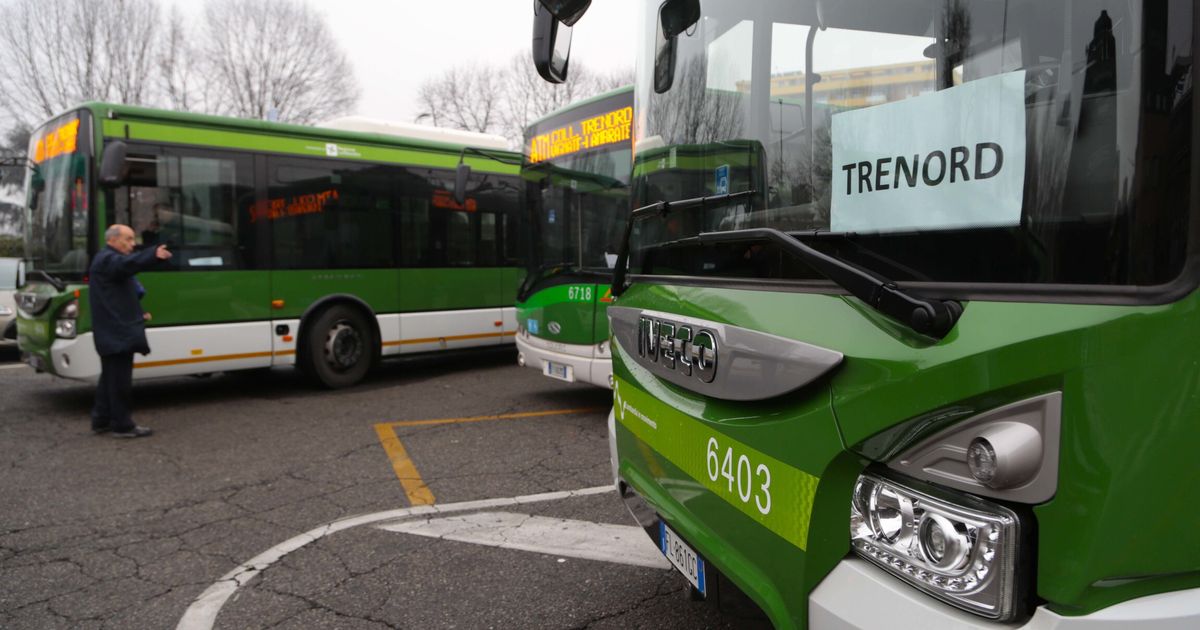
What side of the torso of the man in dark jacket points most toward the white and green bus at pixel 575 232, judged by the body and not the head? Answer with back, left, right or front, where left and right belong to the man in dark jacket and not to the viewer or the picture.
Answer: front

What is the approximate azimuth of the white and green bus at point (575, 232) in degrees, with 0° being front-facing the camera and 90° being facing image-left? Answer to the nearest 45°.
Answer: approximately 45°

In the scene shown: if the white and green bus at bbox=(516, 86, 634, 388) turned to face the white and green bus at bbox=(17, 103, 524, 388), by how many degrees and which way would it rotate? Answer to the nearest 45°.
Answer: approximately 45° to its right

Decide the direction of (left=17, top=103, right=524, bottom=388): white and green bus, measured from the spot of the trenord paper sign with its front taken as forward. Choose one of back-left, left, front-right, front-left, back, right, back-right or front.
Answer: right

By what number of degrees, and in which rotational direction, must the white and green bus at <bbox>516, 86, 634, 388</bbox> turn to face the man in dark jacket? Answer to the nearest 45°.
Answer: approximately 45° to its right

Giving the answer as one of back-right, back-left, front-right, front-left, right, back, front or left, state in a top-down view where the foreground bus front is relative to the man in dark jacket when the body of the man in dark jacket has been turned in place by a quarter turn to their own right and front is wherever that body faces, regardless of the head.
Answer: front

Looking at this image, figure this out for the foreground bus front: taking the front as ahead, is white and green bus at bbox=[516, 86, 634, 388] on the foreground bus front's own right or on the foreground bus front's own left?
on the foreground bus front's own right

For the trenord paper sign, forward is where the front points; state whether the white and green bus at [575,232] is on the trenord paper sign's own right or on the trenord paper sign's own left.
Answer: on the trenord paper sign's own right

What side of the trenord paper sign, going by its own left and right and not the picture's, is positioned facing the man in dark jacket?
right

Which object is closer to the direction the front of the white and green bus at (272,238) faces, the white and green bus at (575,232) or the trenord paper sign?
the trenord paper sign
